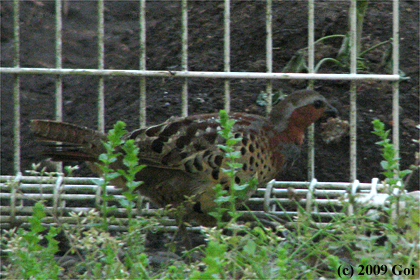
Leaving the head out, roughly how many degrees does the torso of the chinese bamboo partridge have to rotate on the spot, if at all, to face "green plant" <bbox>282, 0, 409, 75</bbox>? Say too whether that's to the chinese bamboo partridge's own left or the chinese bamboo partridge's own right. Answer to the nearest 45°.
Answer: approximately 45° to the chinese bamboo partridge's own left

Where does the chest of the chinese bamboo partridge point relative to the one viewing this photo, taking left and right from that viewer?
facing to the right of the viewer

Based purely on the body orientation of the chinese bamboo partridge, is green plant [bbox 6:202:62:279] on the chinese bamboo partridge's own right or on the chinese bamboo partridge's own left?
on the chinese bamboo partridge's own right
